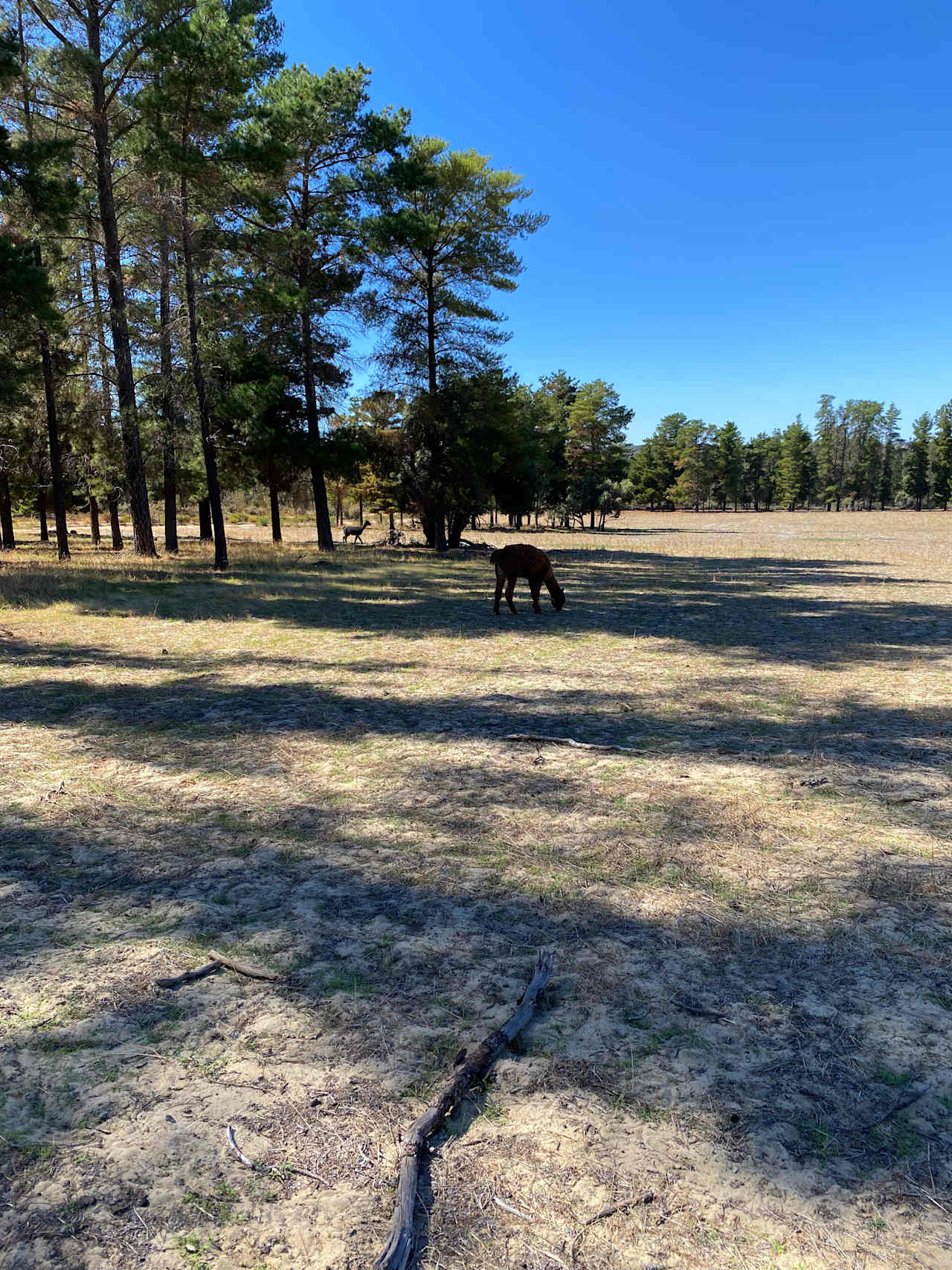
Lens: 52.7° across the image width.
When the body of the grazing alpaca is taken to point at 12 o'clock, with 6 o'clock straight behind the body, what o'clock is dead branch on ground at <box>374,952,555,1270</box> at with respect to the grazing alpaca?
The dead branch on ground is roughly at 3 o'clock from the grazing alpaca.

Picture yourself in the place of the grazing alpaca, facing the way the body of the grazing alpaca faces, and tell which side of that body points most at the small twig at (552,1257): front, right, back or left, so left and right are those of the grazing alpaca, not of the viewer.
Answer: right

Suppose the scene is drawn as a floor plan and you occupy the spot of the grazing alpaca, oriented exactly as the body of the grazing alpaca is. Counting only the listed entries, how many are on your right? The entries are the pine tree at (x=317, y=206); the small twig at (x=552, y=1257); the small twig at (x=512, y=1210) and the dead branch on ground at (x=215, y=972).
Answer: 3

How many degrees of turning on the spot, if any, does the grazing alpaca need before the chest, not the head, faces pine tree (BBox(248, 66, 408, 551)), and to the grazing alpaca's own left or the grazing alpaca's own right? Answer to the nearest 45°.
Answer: approximately 135° to the grazing alpaca's own left

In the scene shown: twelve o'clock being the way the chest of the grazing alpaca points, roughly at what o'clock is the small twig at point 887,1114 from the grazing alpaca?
The small twig is roughly at 3 o'clock from the grazing alpaca.

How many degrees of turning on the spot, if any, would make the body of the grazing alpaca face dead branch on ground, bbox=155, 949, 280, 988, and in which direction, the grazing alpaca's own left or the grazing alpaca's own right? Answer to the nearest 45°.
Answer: approximately 90° to the grazing alpaca's own right

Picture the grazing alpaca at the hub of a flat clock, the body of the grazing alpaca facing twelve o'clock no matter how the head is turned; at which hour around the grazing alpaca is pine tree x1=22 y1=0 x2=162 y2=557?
The pine tree is roughly at 7 o'clock from the grazing alpaca.

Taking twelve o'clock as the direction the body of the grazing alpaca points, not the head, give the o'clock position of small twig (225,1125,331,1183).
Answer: The small twig is roughly at 3 o'clock from the grazing alpaca.

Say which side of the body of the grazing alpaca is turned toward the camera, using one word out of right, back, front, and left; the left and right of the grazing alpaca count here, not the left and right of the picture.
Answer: right

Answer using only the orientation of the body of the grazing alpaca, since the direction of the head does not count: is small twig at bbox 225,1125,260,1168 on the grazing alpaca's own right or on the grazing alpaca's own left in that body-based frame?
on the grazing alpaca's own right

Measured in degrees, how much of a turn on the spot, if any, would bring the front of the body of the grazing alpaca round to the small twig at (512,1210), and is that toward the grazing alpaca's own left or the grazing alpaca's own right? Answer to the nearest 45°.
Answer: approximately 90° to the grazing alpaca's own right

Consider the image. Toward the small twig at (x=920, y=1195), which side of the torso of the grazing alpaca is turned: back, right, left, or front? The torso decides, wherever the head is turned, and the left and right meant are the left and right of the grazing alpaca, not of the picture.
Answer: right

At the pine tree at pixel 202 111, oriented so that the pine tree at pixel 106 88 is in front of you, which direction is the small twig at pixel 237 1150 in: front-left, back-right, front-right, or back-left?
back-left
